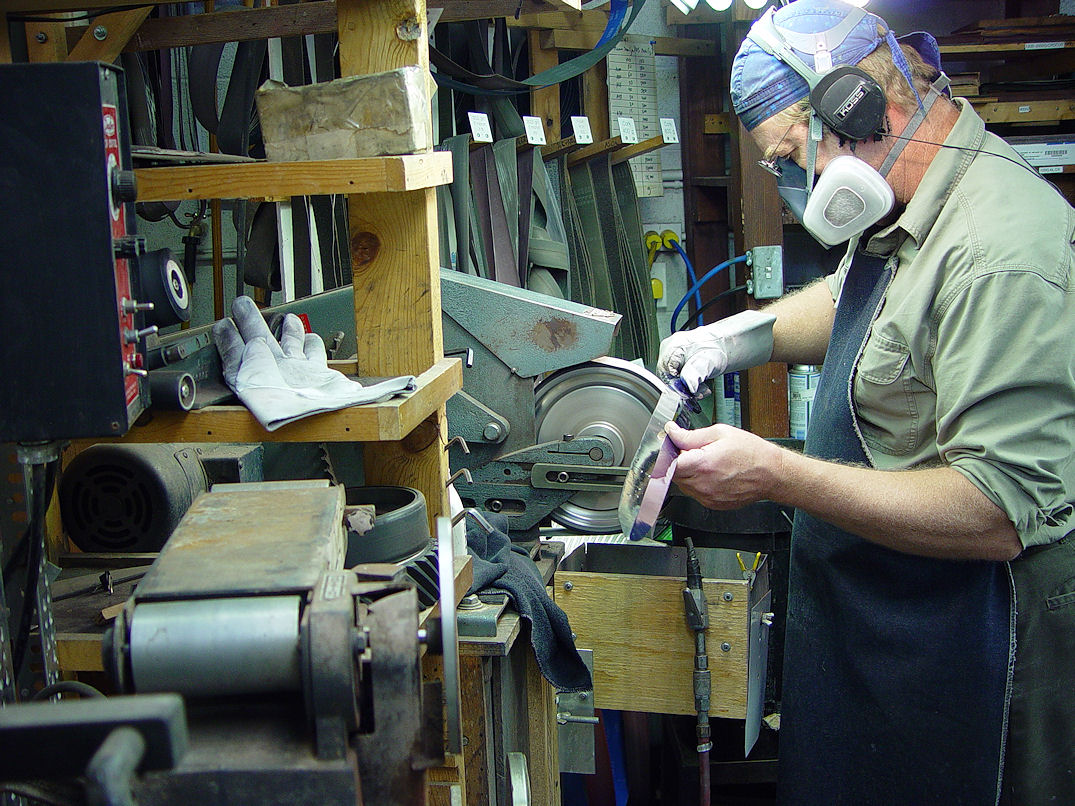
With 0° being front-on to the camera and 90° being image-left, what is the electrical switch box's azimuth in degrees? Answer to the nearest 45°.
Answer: approximately 0°

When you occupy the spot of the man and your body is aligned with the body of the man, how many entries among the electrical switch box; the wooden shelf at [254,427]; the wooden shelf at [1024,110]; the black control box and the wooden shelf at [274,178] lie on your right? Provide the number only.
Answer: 2

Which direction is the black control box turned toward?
to the viewer's right

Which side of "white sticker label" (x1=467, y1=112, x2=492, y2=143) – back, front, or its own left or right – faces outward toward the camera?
front

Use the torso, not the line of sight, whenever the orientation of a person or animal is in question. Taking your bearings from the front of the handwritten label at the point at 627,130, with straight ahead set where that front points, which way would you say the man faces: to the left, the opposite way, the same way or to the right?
to the right

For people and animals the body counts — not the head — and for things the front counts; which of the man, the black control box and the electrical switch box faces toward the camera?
the electrical switch box

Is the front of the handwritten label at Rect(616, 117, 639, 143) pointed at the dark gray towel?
yes

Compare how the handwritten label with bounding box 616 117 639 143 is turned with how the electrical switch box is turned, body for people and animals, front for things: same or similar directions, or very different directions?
same or similar directions

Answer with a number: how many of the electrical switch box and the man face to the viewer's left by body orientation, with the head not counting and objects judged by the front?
1

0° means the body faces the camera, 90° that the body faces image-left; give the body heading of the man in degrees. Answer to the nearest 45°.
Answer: approximately 90°

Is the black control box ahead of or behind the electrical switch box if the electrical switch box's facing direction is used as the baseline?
ahead

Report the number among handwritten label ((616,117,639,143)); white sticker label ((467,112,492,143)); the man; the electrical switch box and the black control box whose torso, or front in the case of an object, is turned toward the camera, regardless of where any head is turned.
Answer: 3

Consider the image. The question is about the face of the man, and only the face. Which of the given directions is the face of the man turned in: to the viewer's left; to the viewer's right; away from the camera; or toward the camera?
to the viewer's left

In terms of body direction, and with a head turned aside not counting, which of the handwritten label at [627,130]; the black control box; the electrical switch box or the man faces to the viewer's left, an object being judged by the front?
the man

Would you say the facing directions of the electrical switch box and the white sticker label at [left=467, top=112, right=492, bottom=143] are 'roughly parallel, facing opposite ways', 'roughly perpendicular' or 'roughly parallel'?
roughly parallel

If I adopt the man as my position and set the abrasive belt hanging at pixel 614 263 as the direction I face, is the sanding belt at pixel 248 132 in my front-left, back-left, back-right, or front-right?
front-left
